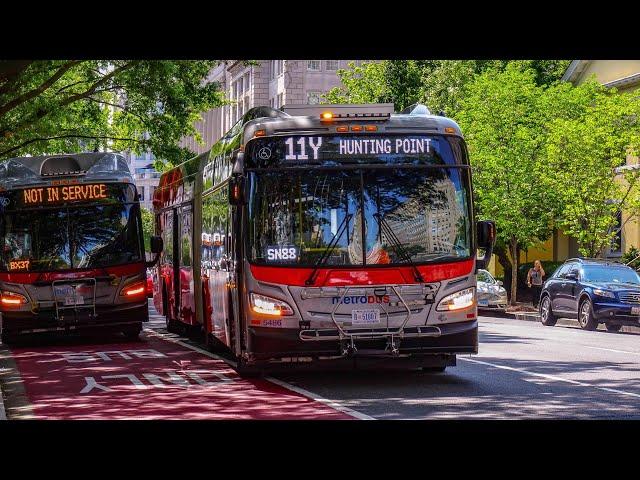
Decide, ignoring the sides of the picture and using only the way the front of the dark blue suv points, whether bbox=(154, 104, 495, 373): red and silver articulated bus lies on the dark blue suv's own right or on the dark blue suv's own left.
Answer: on the dark blue suv's own right

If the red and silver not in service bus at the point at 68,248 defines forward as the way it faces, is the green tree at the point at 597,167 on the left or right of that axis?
on its left

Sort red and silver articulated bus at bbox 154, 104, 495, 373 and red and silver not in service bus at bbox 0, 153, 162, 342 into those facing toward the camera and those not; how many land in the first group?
2
